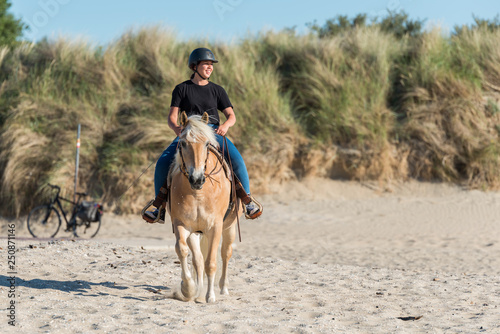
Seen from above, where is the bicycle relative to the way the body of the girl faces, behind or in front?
behind

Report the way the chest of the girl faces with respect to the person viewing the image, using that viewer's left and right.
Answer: facing the viewer

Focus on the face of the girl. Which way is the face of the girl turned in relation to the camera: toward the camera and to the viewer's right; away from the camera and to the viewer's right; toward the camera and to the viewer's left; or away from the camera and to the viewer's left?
toward the camera and to the viewer's right

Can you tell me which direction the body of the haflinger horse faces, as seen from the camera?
toward the camera
